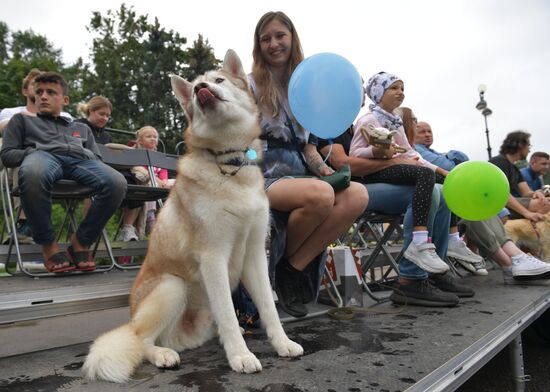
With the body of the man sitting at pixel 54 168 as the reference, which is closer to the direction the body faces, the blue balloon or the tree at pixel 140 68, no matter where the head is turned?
the blue balloon

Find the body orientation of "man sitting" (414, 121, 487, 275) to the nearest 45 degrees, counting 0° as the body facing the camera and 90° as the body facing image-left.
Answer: approximately 315°

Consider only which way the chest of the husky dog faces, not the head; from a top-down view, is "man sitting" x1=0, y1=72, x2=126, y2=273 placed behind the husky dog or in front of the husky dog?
behind

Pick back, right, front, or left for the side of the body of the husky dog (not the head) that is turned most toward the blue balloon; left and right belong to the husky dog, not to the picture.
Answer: left
